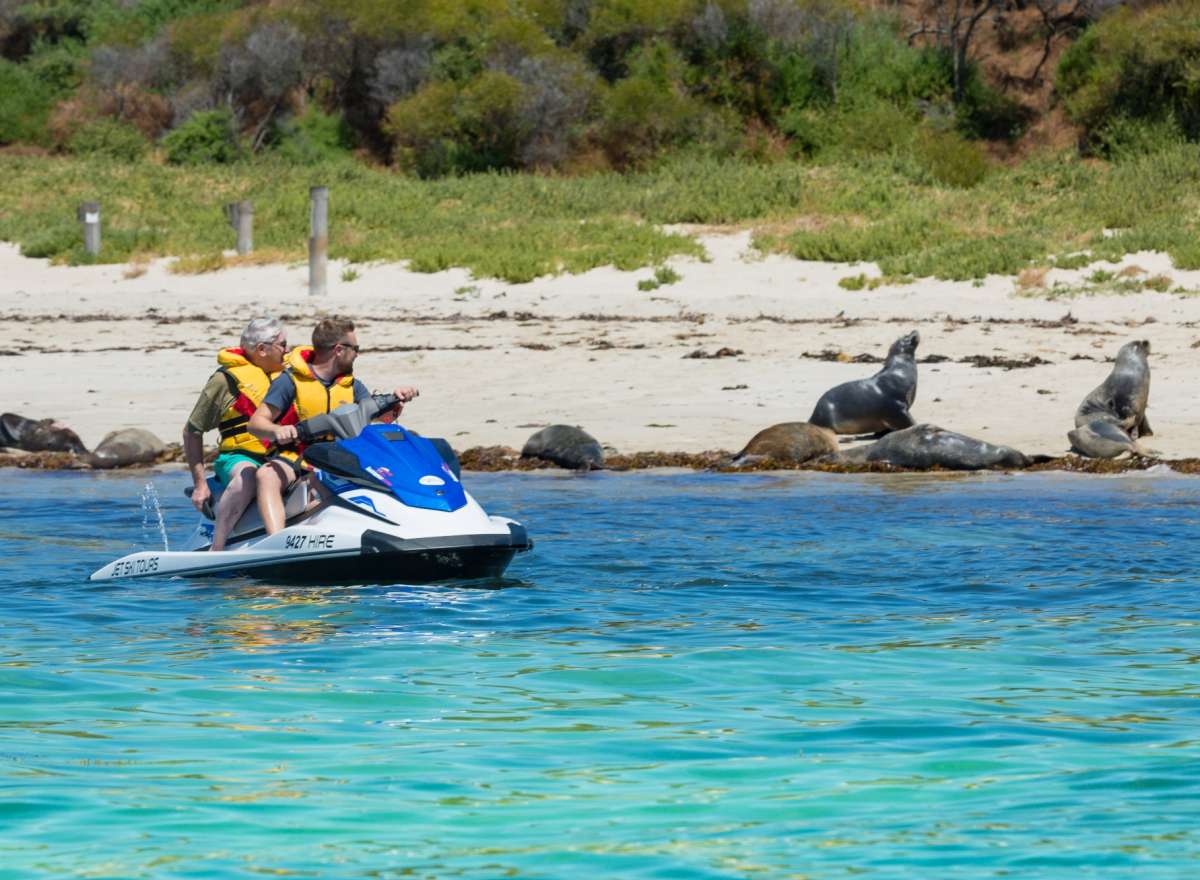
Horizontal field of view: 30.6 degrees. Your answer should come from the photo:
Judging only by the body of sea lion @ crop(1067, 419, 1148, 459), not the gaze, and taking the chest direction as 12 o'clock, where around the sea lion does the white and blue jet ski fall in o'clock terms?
The white and blue jet ski is roughly at 10 o'clock from the sea lion.

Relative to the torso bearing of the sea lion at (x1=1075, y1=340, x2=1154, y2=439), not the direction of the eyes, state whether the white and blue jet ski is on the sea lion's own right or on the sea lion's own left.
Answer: on the sea lion's own right

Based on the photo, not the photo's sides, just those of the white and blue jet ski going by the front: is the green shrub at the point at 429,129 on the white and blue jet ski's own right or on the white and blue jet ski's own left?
on the white and blue jet ski's own left

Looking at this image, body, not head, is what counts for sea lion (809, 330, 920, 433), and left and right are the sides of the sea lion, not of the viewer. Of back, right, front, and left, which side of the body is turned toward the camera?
right

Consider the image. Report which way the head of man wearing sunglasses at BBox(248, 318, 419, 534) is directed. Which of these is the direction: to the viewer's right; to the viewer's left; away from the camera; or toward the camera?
to the viewer's right
